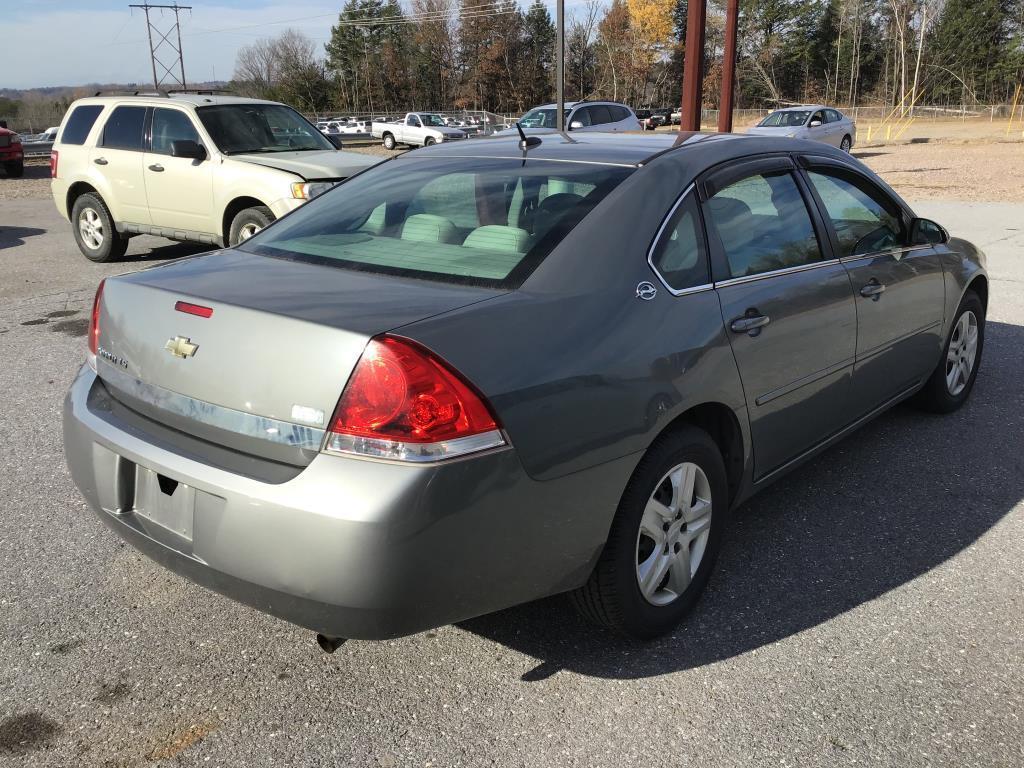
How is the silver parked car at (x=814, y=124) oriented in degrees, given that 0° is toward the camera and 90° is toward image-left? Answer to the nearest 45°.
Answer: approximately 45°

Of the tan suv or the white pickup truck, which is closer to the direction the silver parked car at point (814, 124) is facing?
the tan suv

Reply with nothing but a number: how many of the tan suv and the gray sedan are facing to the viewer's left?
0

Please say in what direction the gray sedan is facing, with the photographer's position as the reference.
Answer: facing away from the viewer and to the right of the viewer

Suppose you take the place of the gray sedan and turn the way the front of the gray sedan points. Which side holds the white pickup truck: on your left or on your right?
on your left

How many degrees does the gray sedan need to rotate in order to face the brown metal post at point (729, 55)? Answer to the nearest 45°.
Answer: approximately 45° to its left

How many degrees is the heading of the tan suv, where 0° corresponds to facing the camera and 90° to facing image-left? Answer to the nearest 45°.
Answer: approximately 315°

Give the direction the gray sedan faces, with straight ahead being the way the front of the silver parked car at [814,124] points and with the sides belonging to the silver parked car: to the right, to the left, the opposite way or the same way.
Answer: the opposite way

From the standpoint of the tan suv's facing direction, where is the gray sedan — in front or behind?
in front

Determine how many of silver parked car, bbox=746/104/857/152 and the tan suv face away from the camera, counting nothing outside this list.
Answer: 0

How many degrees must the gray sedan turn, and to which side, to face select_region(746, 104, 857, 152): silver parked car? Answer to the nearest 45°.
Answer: approximately 45° to its left

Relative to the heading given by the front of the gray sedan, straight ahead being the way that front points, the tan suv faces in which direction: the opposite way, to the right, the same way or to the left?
to the right

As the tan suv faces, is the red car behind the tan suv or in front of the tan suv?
behind

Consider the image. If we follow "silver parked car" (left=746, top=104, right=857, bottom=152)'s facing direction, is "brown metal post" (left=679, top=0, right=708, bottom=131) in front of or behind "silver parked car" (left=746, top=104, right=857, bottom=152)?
in front
